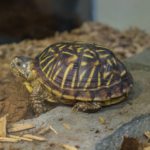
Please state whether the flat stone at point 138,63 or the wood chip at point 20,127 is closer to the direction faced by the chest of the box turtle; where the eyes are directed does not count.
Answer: the wood chip

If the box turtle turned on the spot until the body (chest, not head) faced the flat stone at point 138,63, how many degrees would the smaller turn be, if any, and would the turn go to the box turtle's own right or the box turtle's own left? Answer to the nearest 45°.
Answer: approximately 135° to the box turtle's own right

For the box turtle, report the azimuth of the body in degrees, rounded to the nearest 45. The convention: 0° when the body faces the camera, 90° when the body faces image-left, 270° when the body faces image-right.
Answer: approximately 90°

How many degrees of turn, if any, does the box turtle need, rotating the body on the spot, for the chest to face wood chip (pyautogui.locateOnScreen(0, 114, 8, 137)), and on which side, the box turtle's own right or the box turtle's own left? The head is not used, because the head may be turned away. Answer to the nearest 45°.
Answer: approximately 45° to the box turtle's own left
